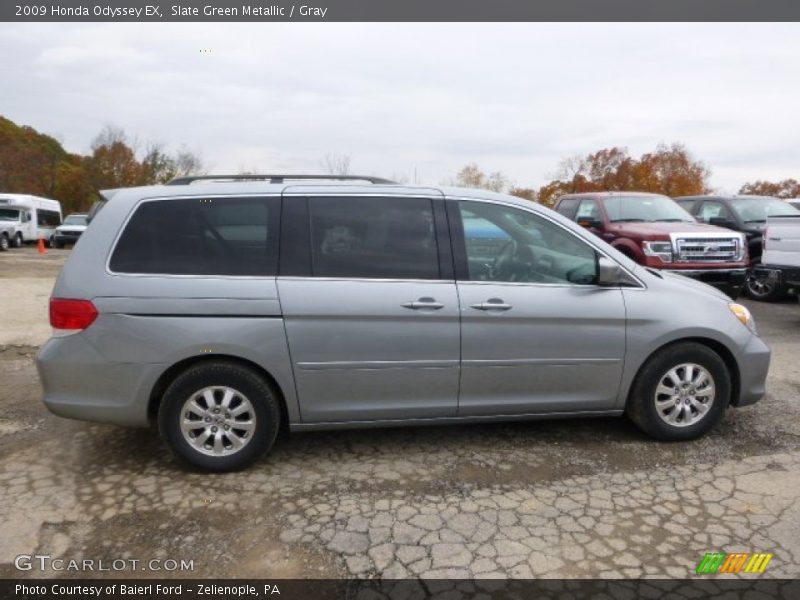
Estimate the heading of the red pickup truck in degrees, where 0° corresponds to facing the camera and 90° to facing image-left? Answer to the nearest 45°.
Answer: approximately 315°

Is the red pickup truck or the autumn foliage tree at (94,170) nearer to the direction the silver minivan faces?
the red pickup truck

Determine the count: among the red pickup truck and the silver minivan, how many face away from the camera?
0

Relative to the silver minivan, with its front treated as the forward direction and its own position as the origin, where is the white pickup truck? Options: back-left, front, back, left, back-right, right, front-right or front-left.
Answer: front-left

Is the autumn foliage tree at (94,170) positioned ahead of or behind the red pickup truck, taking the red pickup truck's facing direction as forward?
behind

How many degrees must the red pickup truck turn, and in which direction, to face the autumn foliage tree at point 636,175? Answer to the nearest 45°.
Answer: approximately 135° to its left

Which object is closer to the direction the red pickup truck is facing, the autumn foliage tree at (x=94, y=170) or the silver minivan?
the silver minivan

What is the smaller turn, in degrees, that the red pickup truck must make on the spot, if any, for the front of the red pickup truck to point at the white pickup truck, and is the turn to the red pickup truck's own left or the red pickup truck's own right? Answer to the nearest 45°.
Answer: approximately 45° to the red pickup truck's own left

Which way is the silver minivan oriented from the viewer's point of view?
to the viewer's right
